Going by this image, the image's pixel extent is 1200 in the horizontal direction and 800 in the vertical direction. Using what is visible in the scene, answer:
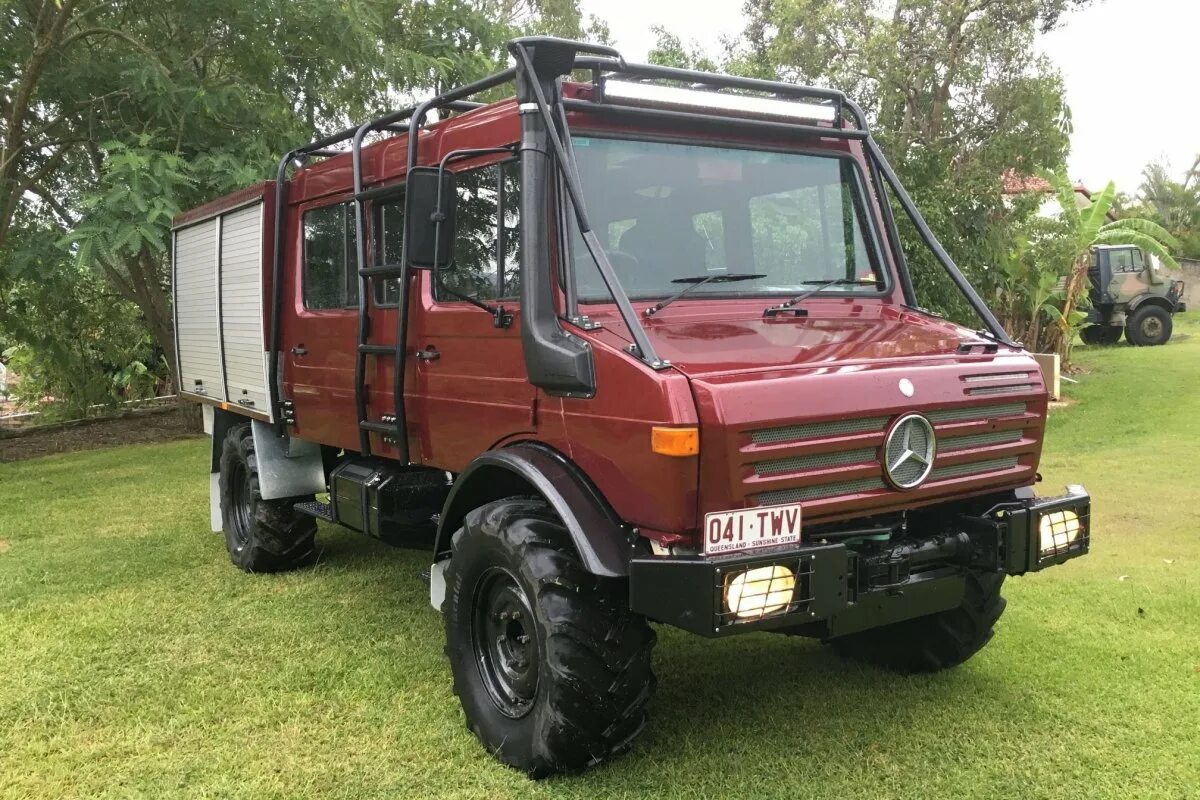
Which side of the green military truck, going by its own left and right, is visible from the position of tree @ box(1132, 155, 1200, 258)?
left

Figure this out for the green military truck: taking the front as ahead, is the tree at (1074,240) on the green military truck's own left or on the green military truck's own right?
on the green military truck's own right

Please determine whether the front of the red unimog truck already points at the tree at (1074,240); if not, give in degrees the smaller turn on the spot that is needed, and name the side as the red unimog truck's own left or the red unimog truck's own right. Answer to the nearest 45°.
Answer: approximately 90° to the red unimog truck's own left

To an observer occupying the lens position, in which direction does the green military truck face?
facing to the right of the viewer

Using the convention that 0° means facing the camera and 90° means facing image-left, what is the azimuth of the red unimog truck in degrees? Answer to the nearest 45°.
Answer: approximately 315°

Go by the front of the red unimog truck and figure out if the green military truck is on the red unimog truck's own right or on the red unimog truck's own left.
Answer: on the red unimog truck's own left

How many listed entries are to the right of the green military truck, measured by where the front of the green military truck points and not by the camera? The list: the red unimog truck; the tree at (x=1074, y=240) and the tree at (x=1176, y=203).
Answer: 2
